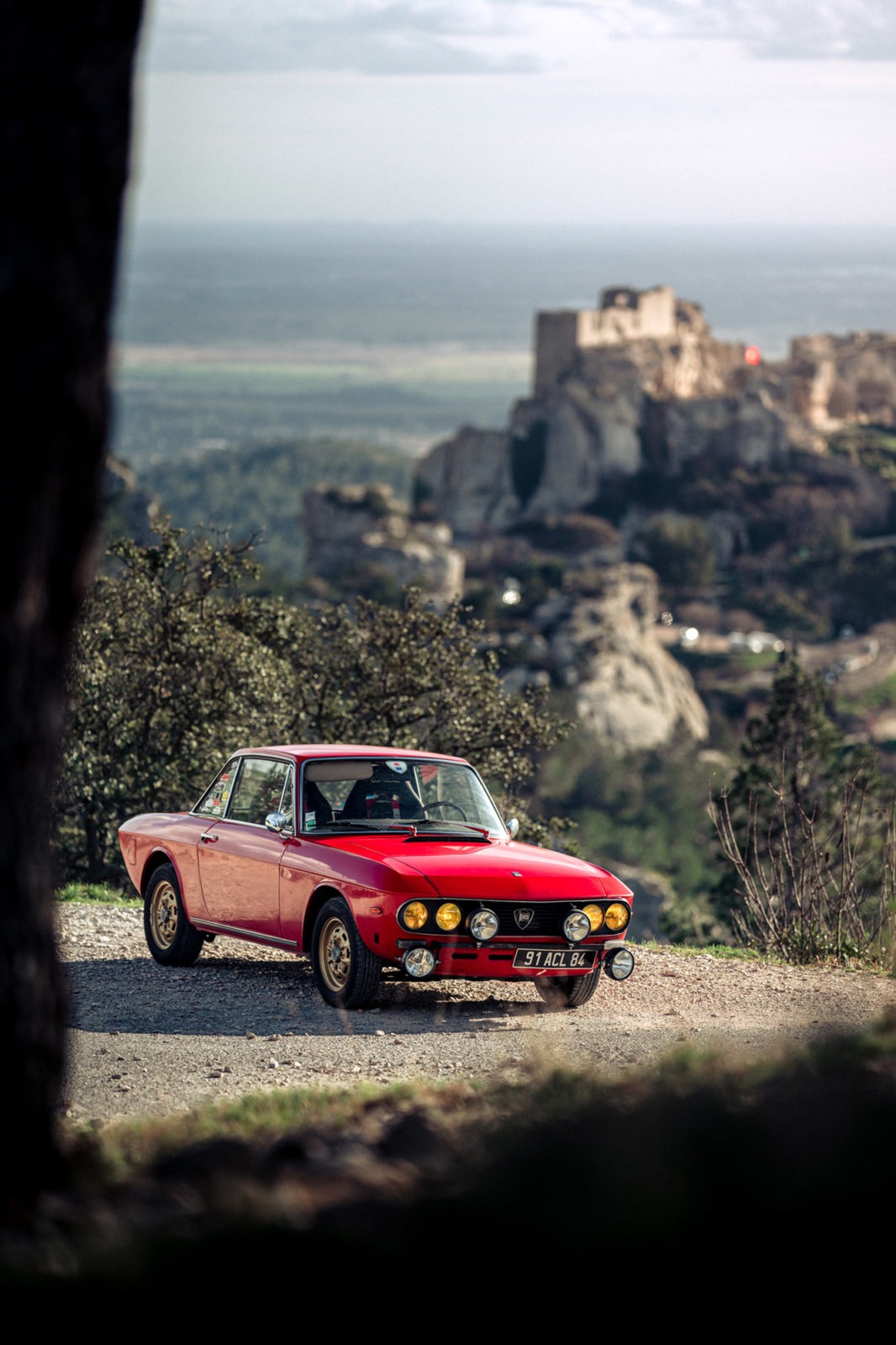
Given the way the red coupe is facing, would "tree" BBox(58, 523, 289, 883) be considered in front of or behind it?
behind

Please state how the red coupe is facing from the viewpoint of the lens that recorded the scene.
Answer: facing the viewer and to the right of the viewer
